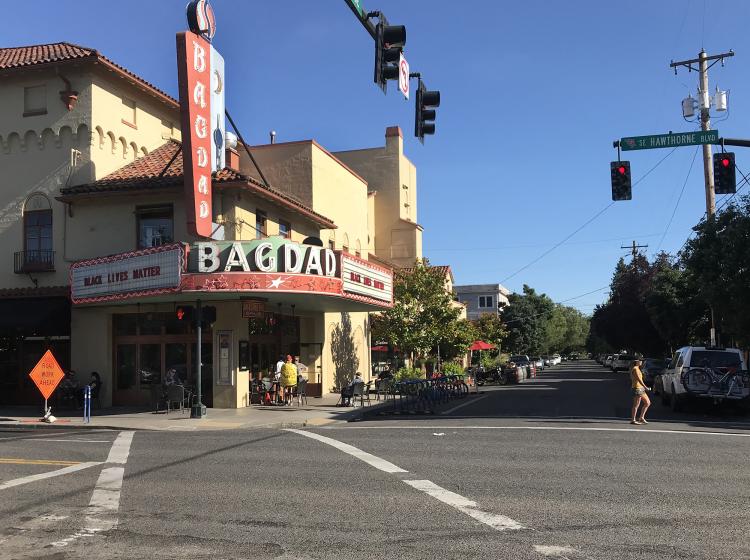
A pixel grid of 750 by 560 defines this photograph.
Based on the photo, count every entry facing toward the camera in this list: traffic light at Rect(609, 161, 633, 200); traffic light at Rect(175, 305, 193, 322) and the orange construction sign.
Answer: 3

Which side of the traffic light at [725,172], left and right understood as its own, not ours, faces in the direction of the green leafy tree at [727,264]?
back

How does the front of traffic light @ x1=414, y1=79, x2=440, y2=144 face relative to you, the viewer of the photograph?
facing to the right of the viewer

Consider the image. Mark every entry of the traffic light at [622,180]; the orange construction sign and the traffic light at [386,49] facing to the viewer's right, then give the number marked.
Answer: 1

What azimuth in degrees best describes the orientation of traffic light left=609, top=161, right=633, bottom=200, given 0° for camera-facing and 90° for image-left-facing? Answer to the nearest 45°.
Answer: approximately 0°

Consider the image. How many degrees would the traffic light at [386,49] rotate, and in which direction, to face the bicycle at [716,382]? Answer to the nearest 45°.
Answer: approximately 45° to its left
